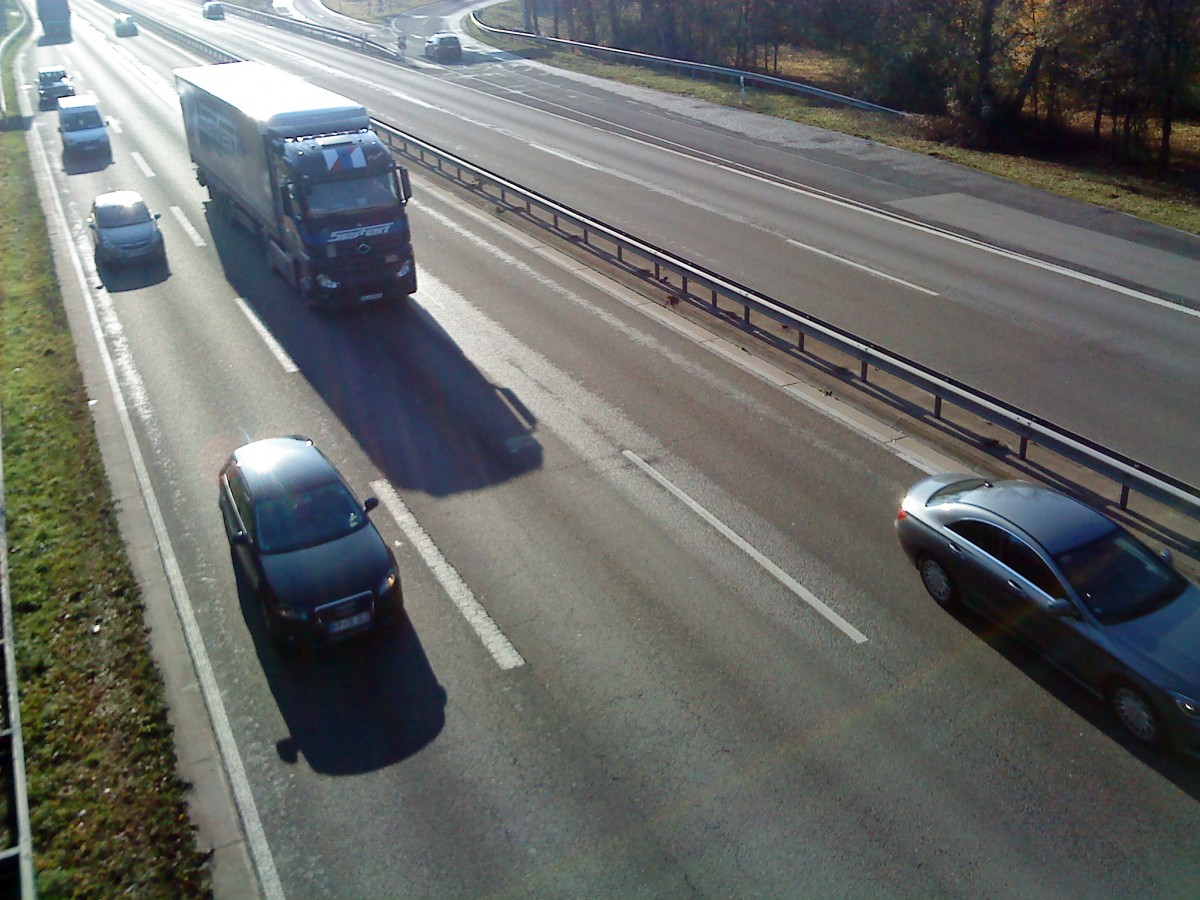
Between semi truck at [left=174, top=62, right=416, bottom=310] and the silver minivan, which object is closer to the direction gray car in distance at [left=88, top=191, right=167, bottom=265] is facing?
the semi truck

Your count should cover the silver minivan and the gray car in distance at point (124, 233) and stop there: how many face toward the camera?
2

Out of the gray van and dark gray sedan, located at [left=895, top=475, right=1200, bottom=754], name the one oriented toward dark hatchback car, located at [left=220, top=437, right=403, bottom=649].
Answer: the gray van

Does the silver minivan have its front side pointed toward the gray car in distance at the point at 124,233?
yes

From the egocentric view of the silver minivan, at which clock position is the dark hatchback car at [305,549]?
The dark hatchback car is roughly at 12 o'clock from the silver minivan.

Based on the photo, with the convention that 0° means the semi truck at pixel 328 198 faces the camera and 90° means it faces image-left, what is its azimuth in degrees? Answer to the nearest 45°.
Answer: approximately 315°

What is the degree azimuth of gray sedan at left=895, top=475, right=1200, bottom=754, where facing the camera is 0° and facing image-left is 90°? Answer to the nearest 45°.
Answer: approximately 315°

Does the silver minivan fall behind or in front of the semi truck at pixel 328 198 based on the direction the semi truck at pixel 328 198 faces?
behind
